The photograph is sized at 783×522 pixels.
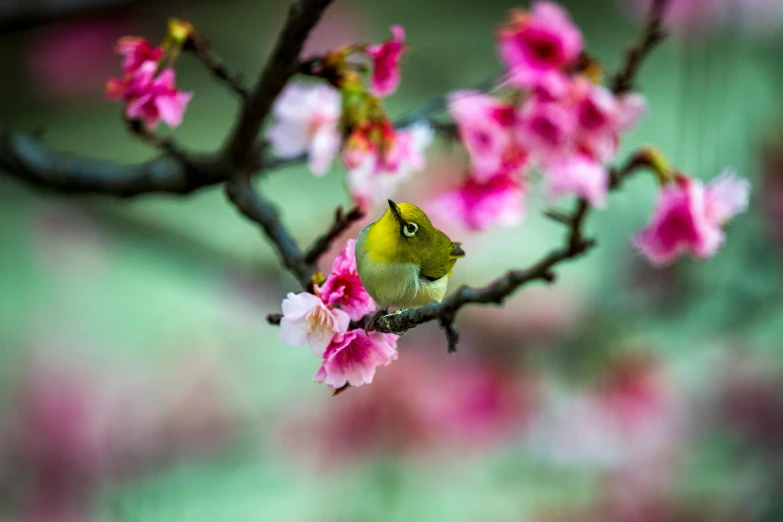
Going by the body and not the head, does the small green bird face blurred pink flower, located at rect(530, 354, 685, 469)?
no

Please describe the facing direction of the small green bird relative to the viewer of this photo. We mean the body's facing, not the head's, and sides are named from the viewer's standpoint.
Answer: facing the viewer and to the left of the viewer
